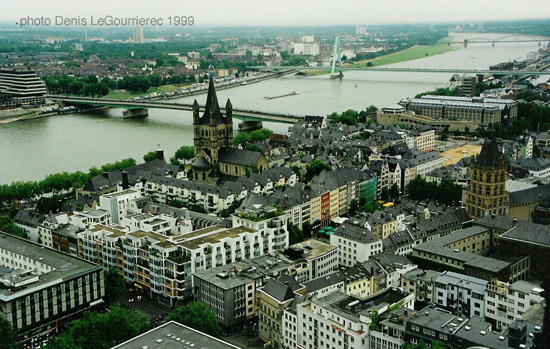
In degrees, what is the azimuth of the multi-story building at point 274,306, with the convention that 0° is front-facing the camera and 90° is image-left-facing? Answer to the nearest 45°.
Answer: approximately 45°

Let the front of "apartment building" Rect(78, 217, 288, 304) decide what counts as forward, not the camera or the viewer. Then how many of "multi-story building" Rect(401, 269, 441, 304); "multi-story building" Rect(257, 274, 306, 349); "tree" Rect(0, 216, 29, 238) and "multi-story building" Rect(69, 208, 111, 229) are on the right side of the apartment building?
2

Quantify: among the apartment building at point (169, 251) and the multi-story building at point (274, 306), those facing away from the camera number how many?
0

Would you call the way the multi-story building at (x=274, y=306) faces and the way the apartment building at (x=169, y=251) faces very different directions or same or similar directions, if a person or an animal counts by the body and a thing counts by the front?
same or similar directions

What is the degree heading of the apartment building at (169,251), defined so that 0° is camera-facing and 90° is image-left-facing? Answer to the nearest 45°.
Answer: approximately 45°

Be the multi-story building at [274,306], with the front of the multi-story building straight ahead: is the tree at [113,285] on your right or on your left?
on your right

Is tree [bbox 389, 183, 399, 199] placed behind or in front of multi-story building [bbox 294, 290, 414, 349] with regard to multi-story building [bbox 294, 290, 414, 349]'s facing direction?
behind

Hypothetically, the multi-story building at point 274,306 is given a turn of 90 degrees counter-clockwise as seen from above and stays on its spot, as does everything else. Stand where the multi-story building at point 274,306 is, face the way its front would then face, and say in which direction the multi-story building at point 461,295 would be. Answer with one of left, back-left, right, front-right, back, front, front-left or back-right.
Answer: front-left

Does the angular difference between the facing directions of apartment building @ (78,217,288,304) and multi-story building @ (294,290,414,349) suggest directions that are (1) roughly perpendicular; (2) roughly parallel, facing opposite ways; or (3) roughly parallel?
roughly parallel

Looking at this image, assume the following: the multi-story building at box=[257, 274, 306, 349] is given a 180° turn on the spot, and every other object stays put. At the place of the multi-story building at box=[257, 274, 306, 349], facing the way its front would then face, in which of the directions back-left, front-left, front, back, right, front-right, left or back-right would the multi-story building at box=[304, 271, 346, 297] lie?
front

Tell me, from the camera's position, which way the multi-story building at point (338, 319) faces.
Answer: facing the viewer and to the left of the viewer

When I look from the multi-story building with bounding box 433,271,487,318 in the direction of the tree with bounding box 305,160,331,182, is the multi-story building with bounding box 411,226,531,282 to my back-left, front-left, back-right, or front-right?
front-right

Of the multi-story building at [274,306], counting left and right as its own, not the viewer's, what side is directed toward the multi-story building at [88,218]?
right

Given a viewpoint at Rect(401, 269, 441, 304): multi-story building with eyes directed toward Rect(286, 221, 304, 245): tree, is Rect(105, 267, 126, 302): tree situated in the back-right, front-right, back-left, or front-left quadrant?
front-left

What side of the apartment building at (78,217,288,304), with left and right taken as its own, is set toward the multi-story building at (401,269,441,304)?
left

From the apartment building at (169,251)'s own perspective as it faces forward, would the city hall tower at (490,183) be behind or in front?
behind

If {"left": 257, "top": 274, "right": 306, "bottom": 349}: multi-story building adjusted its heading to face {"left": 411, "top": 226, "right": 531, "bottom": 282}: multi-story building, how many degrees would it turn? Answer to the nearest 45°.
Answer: approximately 180°

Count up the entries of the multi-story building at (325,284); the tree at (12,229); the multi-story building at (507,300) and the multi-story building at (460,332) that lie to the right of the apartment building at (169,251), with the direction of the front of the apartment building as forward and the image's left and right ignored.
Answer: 1

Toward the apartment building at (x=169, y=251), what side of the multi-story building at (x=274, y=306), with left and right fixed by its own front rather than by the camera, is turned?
right
